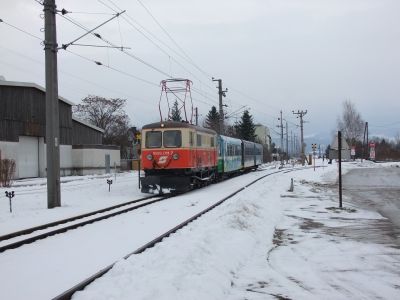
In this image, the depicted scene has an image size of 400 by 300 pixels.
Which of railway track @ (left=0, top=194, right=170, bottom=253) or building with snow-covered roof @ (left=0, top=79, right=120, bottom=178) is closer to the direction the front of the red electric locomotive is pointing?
the railway track

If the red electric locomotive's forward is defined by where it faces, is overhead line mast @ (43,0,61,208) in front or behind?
in front

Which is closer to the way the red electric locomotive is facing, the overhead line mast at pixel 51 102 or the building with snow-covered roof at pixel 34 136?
the overhead line mast

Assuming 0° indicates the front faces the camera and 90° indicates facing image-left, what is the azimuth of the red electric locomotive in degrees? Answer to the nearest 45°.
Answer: approximately 45°

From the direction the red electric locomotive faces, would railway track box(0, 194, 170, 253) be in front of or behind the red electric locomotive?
in front

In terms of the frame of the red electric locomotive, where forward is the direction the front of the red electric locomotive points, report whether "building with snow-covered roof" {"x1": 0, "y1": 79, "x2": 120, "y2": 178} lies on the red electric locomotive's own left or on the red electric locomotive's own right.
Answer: on the red electric locomotive's own right
